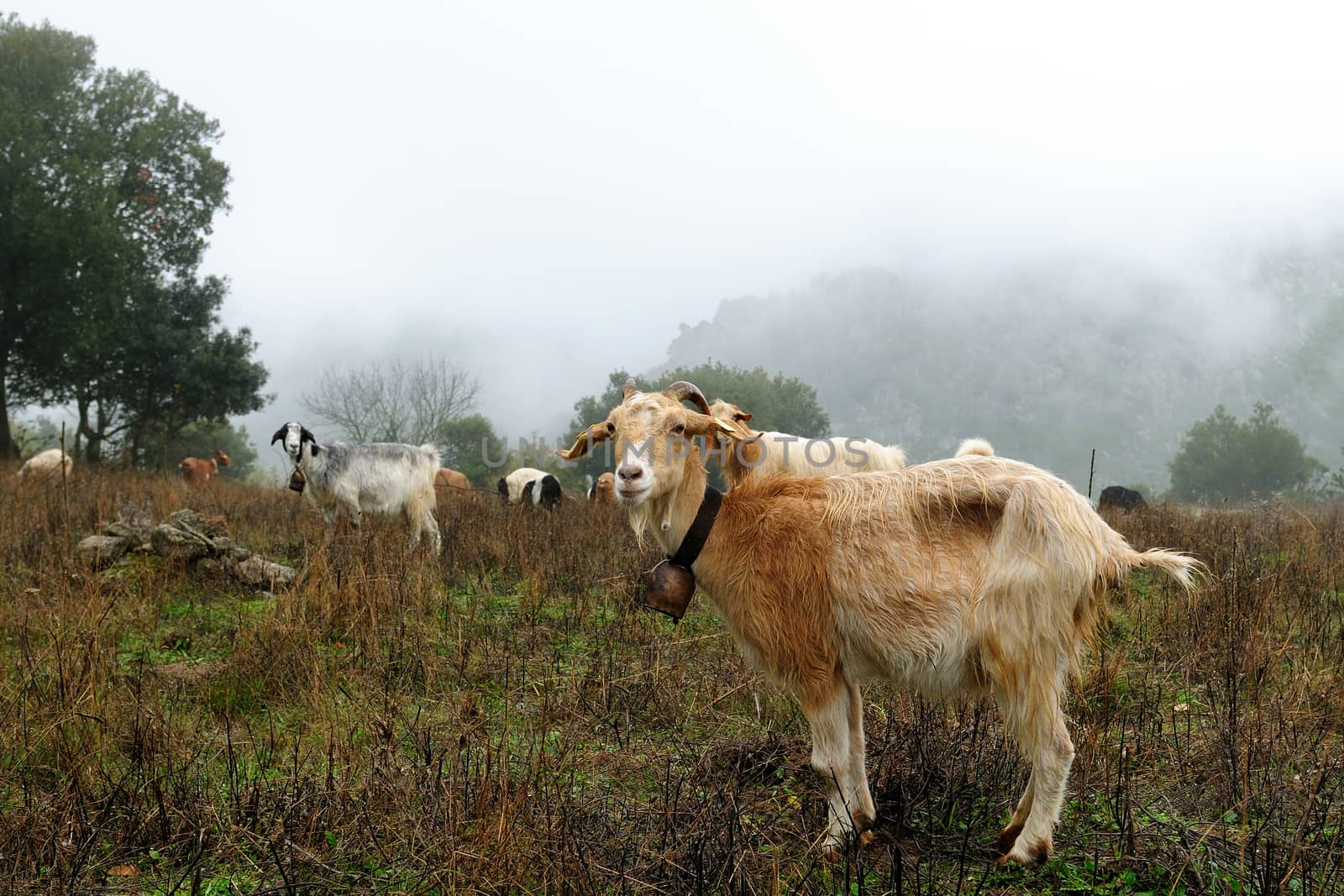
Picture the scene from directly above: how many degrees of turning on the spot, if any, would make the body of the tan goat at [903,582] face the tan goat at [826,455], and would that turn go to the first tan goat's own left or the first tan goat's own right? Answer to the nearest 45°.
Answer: approximately 90° to the first tan goat's own right

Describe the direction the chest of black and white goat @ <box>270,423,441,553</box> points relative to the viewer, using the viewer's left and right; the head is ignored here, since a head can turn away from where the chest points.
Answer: facing to the left of the viewer

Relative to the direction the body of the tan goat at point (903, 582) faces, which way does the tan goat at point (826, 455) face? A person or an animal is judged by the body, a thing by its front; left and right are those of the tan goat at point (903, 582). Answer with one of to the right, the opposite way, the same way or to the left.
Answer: the same way

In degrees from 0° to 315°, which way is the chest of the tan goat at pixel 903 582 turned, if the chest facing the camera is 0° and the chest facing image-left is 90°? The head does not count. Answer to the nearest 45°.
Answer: approximately 90°

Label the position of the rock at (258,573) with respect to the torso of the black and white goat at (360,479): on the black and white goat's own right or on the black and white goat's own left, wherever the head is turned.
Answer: on the black and white goat's own left

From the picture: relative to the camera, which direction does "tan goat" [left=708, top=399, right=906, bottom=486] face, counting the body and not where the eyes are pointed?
to the viewer's left

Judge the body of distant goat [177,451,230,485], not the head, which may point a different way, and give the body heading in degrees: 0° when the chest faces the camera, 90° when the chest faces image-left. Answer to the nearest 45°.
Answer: approximately 270°

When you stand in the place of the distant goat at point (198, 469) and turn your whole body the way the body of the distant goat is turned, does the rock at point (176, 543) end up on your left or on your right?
on your right

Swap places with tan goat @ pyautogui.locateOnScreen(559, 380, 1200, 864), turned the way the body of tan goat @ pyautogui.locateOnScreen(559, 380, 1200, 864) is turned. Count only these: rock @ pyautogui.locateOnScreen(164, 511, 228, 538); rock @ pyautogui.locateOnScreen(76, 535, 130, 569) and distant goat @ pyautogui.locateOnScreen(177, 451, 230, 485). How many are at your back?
0
